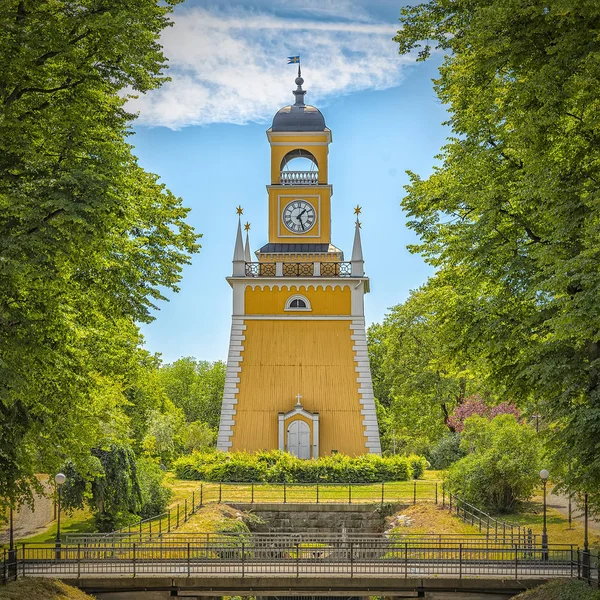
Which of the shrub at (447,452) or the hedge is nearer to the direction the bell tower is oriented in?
the hedge

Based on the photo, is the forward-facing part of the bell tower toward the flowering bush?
no

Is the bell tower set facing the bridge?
yes

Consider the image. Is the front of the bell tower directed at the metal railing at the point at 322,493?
yes

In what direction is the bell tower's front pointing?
toward the camera

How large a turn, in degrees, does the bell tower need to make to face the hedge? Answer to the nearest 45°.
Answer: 0° — it already faces it

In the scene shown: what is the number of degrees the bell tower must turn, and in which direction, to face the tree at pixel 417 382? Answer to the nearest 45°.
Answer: approximately 135° to its left

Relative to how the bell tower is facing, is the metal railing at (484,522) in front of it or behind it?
in front

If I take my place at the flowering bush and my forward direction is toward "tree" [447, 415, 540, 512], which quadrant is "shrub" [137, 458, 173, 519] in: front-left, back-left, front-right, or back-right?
front-right
